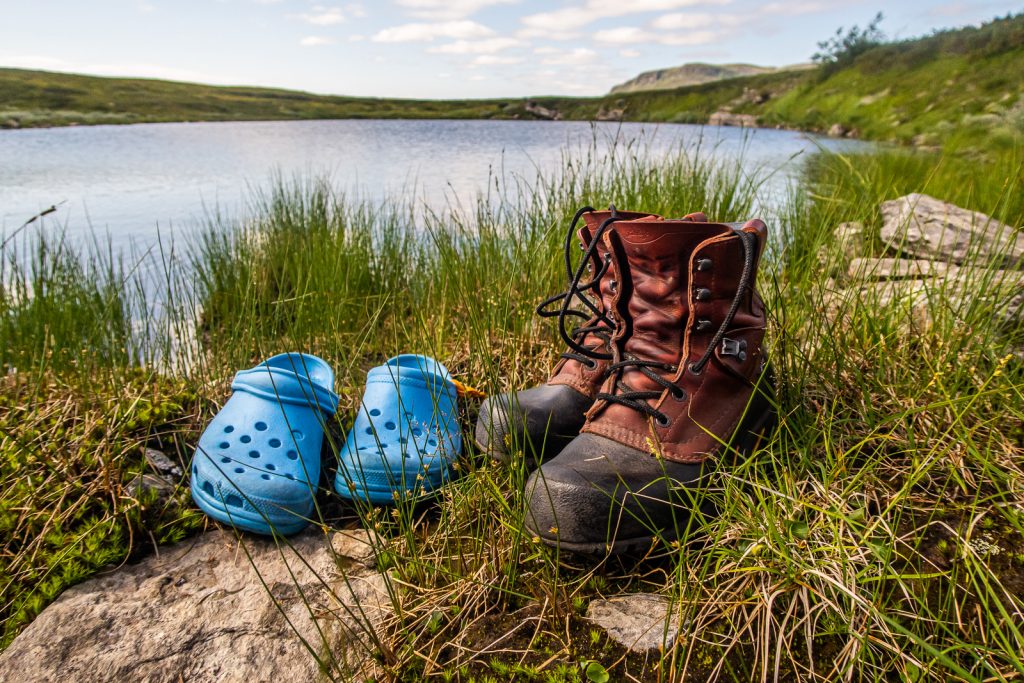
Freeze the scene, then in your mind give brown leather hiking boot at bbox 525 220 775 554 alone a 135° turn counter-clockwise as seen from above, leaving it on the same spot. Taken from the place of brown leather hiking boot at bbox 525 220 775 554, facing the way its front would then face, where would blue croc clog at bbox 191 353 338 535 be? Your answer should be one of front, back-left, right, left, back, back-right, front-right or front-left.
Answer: back

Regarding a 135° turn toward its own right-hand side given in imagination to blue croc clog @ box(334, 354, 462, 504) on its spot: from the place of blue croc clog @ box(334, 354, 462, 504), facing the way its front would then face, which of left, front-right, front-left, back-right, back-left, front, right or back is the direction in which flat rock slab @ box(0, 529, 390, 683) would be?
left

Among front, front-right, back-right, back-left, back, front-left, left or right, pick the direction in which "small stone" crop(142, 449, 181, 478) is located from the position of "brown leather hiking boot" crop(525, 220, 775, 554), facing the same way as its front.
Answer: front-right

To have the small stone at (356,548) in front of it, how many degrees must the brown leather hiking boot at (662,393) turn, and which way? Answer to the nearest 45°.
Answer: approximately 45° to its right

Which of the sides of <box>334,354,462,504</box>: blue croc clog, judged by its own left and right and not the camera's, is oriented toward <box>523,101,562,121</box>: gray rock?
back

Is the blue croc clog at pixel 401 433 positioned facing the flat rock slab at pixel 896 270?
no

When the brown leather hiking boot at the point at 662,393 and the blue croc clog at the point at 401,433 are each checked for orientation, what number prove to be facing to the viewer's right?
0

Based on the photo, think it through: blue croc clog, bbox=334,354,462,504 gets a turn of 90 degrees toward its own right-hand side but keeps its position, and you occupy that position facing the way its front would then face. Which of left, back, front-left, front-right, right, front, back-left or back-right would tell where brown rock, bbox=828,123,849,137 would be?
back-right

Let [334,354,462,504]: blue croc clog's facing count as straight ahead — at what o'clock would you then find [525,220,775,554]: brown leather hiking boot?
The brown leather hiking boot is roughly at 10 o'clock from the blue croc clog.

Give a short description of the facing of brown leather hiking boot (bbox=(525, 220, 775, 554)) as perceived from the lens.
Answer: facing the viewer and to the left of the viewer

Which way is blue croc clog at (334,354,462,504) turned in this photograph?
toward the camera

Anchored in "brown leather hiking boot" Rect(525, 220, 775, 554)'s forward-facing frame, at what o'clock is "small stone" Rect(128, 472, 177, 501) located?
The small stone is roughly at 1 o'clock from the brown leather hiking boot.

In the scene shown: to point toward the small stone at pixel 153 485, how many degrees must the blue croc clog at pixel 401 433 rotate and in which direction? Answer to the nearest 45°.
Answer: approximately 90° to its right

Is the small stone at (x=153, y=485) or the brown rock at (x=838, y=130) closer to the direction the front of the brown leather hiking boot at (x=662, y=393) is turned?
the small stone
